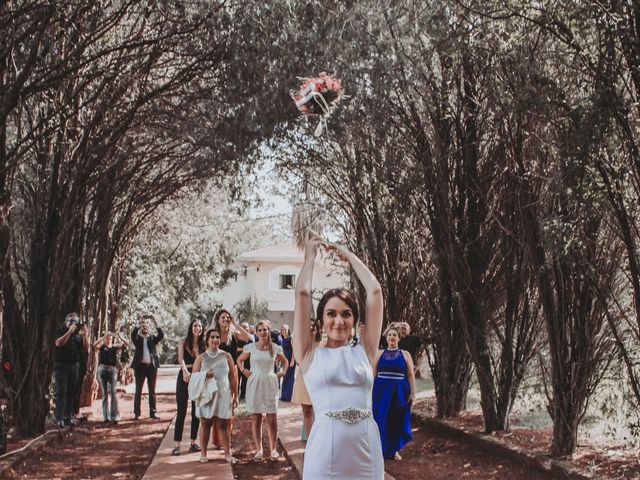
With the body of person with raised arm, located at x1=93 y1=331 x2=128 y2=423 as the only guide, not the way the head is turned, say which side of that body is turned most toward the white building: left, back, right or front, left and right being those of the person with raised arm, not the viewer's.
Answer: back

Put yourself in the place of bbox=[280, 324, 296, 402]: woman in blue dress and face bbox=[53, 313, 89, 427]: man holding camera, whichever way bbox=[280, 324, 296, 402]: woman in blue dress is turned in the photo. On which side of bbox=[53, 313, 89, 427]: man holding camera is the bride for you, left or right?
left

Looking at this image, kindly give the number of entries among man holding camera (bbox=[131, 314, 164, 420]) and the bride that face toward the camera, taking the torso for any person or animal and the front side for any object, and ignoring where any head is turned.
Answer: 2

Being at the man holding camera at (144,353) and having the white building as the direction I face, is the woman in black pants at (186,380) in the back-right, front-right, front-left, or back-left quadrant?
back-right

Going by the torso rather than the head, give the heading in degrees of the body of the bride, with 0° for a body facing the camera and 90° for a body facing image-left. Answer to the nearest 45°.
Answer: approximately 0°

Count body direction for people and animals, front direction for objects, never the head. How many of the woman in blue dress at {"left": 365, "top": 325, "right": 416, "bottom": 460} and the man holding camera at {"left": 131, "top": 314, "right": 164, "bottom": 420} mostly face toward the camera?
2

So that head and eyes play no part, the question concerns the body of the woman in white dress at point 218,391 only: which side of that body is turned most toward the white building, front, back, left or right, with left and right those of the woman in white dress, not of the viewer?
back

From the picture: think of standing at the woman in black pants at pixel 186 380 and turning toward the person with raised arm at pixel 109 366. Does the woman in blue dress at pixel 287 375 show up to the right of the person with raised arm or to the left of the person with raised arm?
right

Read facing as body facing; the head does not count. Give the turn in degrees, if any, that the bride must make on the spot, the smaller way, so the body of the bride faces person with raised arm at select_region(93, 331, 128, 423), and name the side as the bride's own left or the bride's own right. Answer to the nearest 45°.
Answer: approximately 180°
